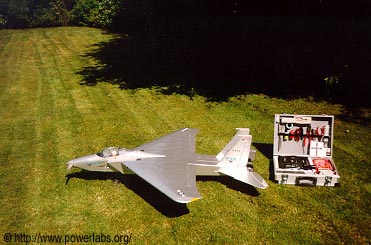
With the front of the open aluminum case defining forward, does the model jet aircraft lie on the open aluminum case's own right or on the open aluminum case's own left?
on the open aluminum case's own right

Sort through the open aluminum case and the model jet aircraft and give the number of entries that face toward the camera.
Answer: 1

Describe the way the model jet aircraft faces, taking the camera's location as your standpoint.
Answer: facing to the left of the viewer

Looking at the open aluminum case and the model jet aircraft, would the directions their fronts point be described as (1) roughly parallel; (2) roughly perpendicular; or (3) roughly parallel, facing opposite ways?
roughly perpendicular

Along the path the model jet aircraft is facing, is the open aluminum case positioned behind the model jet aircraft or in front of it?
behind

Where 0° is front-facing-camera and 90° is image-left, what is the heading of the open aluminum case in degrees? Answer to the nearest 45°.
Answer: approximately 0°
